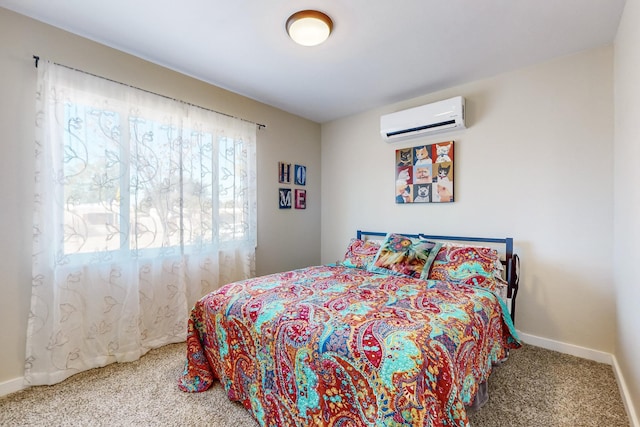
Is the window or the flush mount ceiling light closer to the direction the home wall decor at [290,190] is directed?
the flush mount ceiling light

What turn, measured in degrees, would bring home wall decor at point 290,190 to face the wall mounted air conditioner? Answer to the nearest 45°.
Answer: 0° — it already faces it

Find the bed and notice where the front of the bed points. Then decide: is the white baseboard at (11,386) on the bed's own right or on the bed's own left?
on the bed's own right

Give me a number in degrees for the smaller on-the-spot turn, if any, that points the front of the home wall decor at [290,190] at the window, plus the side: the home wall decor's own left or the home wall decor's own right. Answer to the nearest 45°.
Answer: approximately 90° to the home wall decor's own right

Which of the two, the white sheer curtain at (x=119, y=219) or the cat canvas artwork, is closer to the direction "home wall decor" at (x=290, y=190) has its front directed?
the cat canvas artwork

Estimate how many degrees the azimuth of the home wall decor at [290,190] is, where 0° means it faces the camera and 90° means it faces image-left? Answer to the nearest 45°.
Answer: approximately 315°

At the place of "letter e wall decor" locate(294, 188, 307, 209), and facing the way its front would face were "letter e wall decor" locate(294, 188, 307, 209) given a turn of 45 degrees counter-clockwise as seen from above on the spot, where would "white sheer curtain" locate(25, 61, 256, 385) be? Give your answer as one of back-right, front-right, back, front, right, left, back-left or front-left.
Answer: back-right

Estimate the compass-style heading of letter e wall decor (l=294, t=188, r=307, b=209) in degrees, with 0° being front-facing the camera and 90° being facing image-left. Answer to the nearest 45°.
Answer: approximately 315°

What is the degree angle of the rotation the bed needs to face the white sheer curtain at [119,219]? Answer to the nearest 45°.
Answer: approximately 45° to its right

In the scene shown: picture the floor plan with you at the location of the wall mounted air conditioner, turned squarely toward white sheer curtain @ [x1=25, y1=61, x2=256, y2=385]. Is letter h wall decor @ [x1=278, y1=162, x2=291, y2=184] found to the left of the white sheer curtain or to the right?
right

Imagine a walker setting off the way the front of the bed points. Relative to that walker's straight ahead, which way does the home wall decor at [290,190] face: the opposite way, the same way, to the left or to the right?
to the left

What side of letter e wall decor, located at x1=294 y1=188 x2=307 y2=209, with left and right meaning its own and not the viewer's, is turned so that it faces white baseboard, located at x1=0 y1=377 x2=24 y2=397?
right
